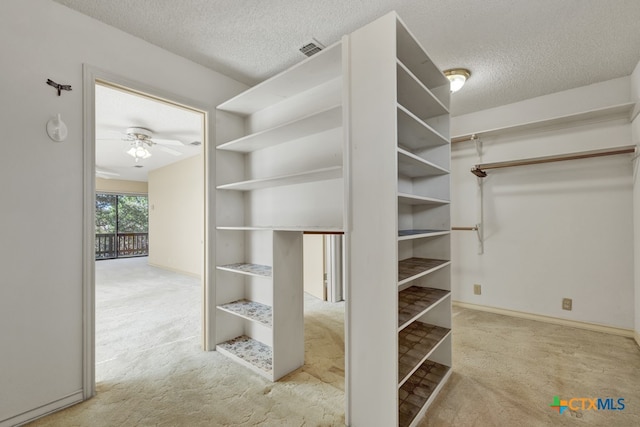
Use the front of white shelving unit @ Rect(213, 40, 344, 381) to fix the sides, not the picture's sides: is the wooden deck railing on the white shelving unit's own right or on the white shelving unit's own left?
on the white shelving unit's own right

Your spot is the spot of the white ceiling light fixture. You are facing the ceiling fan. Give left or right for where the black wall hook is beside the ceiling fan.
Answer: left

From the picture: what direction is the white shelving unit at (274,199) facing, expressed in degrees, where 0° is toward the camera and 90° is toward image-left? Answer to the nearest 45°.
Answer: approximately 45°

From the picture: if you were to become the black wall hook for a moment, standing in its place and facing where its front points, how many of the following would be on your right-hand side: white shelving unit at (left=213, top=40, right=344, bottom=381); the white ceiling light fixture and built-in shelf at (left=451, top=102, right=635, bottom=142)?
0

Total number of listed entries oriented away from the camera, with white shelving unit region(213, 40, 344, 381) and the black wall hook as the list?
0

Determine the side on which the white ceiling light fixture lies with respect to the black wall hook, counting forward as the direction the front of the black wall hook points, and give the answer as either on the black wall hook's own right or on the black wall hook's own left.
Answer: on the black wall hook's own left

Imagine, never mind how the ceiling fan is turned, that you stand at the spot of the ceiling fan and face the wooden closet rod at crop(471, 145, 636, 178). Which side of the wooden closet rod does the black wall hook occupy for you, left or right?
right

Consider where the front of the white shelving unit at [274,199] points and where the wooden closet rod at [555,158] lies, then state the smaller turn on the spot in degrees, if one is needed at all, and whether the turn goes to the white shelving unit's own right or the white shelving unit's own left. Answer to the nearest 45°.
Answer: approximately 135° to the white shelving unit's own left

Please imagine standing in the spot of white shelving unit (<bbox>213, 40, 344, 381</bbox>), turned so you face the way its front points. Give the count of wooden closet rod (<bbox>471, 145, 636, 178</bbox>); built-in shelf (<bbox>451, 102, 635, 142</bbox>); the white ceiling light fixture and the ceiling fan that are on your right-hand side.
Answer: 1

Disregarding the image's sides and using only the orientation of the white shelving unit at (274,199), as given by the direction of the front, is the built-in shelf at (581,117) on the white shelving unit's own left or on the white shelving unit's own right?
on the white shelving unit's own left
